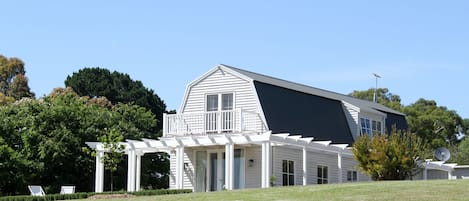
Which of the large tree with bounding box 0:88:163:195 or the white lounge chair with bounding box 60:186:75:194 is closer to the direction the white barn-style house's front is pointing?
the white lounge chair

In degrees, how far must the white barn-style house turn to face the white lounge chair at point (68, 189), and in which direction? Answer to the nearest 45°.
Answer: approximately 45° to its right

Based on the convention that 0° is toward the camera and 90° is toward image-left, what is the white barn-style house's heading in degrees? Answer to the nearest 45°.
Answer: approximately 45°

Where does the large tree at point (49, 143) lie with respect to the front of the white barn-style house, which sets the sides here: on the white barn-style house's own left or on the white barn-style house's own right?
on the white barn-style house's own right

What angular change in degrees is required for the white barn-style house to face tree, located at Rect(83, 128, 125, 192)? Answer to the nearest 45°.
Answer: approximately 45° to its right

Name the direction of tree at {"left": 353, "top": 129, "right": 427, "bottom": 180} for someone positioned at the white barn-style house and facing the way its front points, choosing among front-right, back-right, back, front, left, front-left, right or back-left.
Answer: left
